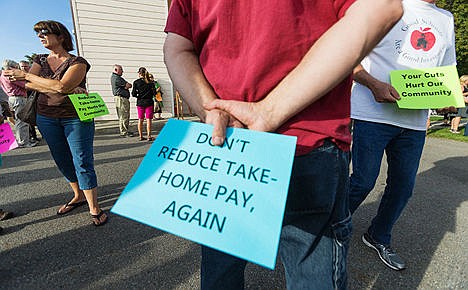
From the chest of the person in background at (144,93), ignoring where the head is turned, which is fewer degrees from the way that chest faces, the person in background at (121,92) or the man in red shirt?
the person in background

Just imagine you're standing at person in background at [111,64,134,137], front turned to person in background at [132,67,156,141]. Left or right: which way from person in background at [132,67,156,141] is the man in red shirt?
right

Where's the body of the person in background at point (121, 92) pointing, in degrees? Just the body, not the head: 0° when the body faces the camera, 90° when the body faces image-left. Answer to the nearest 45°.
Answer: approximately 270°

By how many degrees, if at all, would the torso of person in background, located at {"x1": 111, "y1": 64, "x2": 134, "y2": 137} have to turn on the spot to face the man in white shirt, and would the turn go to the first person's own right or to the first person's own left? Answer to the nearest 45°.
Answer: approximately 90° to the first person's own right

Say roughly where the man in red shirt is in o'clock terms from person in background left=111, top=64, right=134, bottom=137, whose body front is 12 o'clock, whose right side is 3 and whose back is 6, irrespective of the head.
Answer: The man in red shirt is roughly at 3 o'clock from the person in background.

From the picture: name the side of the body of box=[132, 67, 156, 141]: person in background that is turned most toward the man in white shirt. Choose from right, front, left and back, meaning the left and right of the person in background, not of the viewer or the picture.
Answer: back

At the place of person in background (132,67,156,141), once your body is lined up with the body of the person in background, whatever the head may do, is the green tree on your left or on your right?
on your right

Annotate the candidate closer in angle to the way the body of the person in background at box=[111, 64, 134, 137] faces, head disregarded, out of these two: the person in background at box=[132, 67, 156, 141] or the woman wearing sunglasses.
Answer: the person in background

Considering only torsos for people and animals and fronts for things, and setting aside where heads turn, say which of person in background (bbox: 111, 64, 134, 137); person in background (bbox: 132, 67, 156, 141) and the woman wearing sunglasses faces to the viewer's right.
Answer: person in background (bbox: 111, 64, 134, 137)

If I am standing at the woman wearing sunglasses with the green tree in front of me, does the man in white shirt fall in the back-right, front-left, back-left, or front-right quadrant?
front-right
